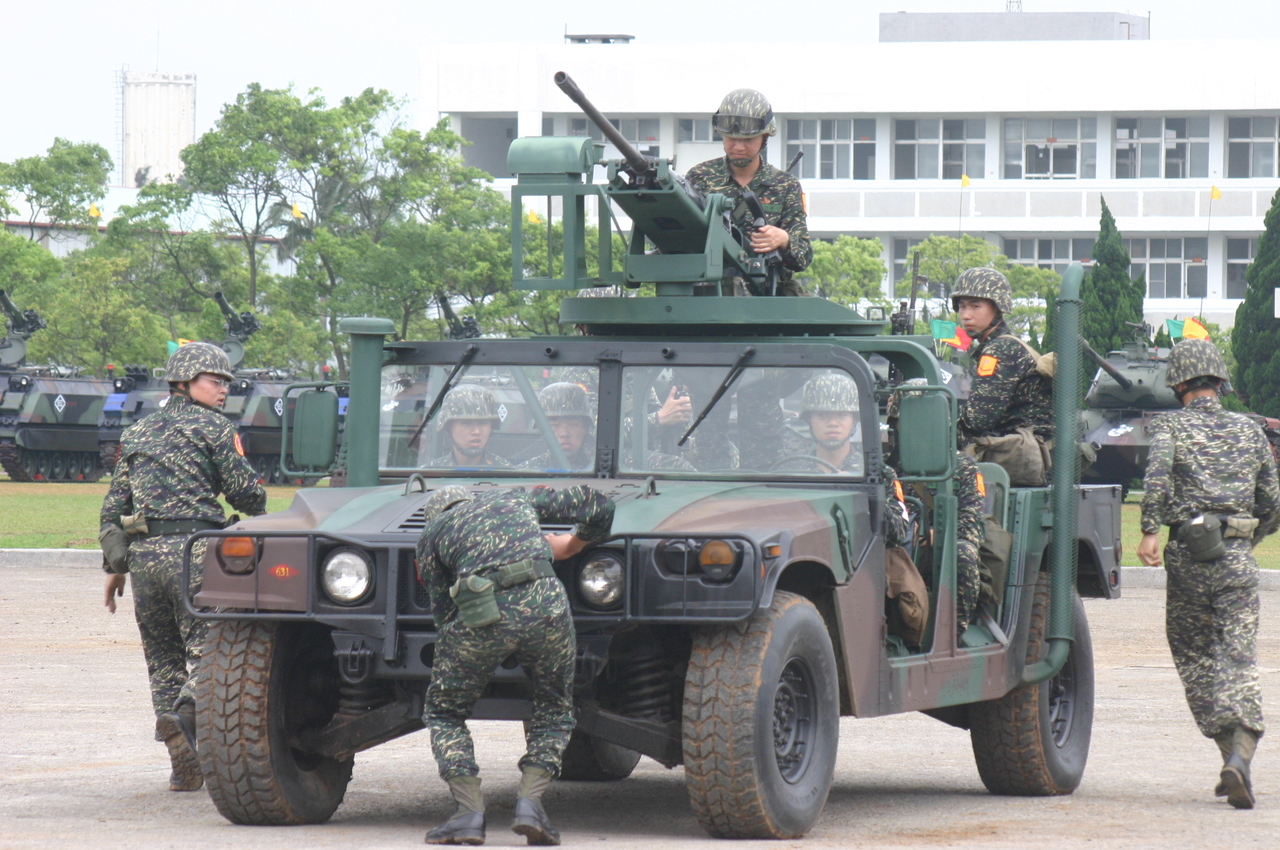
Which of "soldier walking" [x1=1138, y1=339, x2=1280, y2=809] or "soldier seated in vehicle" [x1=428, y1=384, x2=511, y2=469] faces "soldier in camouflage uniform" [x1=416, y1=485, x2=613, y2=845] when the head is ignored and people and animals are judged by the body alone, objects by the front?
the soldier seated in vehicle

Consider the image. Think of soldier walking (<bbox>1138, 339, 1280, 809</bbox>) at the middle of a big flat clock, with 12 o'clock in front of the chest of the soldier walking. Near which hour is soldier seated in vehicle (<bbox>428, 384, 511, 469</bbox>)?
The soldier seated in vehicle is roughly at 8 o'clock from the soldier walking.

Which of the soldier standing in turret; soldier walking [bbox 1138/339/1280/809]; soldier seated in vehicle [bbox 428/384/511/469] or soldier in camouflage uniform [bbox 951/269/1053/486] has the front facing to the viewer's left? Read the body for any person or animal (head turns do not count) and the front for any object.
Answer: the soldier in camouflage uniform

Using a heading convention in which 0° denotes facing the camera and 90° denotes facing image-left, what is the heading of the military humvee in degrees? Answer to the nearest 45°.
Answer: approximately 45°

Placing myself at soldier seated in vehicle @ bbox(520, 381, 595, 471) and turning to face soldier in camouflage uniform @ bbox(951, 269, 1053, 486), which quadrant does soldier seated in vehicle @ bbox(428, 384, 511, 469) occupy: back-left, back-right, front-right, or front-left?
back-left

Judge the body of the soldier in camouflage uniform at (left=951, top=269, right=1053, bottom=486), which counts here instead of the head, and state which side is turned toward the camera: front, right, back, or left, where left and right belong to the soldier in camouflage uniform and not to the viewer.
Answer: left

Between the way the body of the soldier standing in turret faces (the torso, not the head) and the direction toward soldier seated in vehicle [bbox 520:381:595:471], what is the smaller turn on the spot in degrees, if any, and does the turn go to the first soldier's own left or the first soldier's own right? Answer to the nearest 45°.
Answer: approximately 45° to the first soldier's own right

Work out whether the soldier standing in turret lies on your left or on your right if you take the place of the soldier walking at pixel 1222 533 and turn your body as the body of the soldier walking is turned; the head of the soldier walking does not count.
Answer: on your left

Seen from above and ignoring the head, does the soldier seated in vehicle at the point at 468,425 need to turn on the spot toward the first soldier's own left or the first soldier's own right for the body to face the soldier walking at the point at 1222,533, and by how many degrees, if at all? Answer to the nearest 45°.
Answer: approximately 90° to the first soldier's own left

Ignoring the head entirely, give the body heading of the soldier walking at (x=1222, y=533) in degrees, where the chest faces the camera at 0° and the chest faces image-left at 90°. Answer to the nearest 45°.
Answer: approximately 180°

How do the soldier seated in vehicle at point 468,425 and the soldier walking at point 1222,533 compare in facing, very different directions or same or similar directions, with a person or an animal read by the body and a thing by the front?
very different directions
